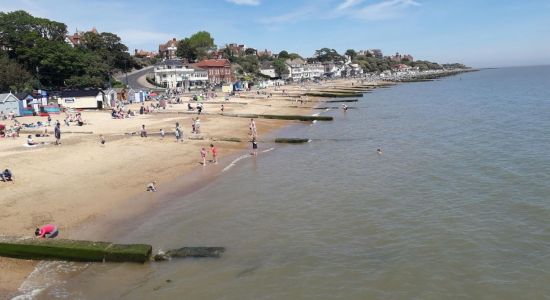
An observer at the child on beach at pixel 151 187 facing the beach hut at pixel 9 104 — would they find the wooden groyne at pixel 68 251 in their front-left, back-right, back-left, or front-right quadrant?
back-left

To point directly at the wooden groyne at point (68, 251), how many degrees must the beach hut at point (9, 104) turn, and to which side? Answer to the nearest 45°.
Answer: approximately 45° to its right

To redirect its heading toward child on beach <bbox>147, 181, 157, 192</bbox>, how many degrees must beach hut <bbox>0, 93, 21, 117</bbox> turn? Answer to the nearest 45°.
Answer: approximately 45° to its right

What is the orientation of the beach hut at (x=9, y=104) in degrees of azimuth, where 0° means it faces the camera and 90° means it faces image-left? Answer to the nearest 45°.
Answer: approximately 315°
